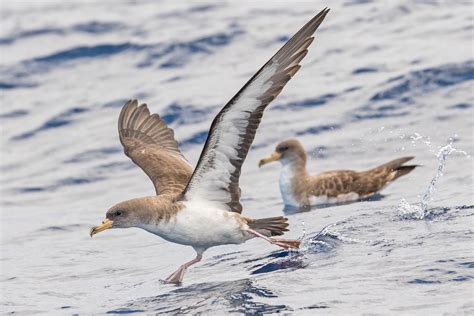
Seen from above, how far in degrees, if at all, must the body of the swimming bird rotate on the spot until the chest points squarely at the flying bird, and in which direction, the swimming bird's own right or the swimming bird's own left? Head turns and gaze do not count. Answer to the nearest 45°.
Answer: approximately 90° to the swimming bird's own left

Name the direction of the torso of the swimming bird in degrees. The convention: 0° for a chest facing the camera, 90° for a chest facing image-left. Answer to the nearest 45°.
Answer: approximately 90°

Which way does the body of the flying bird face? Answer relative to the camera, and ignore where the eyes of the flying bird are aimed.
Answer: to the viewer's left

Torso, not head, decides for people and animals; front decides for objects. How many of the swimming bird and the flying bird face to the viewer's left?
2

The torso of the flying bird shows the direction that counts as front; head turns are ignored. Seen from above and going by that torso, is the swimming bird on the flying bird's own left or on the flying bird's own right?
on the flying bird's own right
